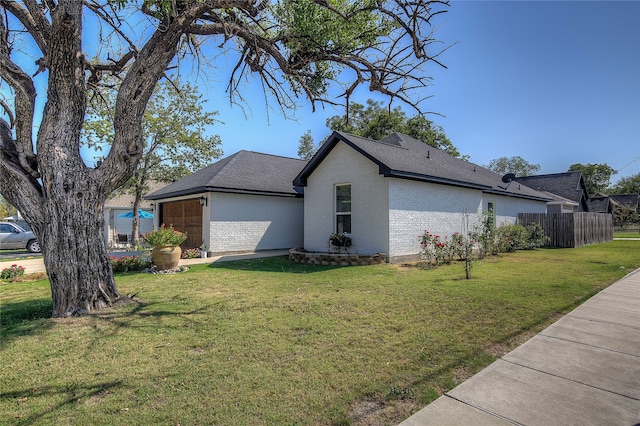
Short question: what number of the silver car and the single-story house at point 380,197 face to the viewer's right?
1

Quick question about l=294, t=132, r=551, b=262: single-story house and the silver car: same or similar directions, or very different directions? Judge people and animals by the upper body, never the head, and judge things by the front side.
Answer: very different directions

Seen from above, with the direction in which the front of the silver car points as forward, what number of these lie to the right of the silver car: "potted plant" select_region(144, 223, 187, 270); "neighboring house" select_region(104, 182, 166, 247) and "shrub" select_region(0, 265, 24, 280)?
2

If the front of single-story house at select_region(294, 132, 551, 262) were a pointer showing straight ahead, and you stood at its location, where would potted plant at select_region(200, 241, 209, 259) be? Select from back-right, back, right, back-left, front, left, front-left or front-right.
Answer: front-right

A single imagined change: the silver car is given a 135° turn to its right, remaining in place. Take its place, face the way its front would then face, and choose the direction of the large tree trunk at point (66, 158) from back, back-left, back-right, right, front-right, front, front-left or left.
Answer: front-left

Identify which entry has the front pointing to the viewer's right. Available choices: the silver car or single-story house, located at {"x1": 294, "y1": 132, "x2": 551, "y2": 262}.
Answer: the silver car

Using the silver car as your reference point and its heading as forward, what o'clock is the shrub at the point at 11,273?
The shrub is roughly at 3 o'clock from the silver car.

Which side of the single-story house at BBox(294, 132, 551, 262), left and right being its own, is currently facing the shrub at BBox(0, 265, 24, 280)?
front

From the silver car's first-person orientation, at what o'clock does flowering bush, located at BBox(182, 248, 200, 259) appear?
The flowering bush is roughly at 2 o'clock from the silver car.

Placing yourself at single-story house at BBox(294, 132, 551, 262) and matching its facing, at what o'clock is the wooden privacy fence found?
The wooden privacy fence is roughly at 6 o'clock from the single-story house.

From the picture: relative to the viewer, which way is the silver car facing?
to the viewer's right

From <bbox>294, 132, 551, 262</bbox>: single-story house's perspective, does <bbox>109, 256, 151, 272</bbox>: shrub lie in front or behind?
in front

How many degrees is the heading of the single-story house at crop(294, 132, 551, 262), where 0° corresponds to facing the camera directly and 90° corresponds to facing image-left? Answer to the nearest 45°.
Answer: approximately 45°
